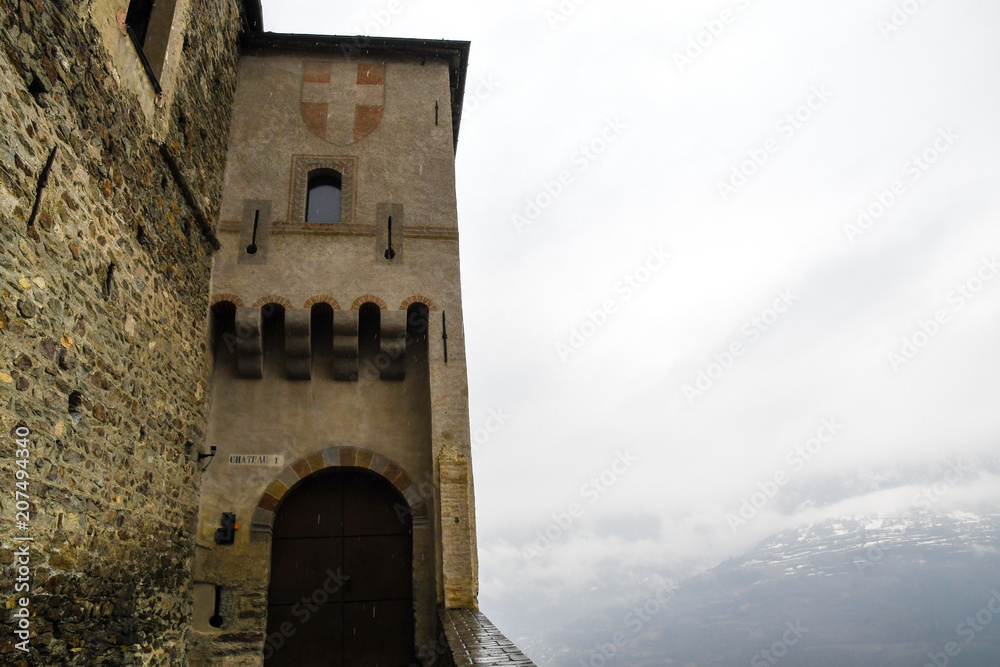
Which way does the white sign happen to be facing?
toward the camera

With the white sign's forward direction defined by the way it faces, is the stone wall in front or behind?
in front
